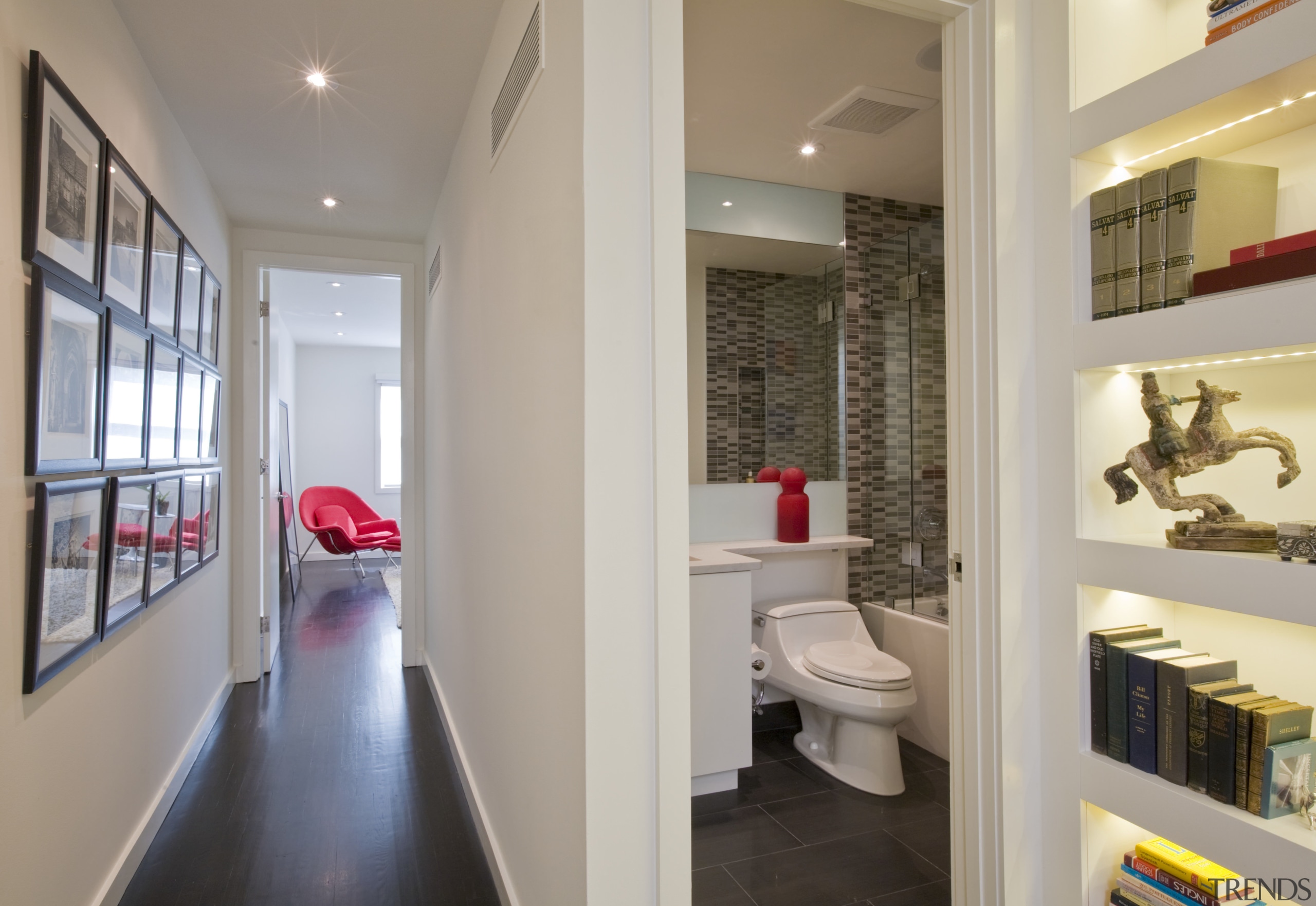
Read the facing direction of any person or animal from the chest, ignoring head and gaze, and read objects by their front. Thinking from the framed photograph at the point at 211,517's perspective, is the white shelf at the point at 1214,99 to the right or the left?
on its right

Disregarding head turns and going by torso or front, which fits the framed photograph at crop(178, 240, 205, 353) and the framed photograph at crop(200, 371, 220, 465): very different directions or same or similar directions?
same or similar directions

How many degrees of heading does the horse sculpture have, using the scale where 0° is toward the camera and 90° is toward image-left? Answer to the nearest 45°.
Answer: approximately 270°

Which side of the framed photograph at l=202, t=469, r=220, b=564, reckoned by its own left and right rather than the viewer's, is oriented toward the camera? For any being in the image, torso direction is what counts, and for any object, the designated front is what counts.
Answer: right

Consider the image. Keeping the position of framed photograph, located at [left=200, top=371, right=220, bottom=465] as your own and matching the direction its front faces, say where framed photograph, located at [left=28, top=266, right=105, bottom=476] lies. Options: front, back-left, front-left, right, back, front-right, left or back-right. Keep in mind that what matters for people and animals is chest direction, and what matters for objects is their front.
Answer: right

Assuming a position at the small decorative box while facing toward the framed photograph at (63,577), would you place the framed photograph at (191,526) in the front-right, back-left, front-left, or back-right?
front-right

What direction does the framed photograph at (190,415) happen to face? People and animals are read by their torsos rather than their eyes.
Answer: to the viewer's right

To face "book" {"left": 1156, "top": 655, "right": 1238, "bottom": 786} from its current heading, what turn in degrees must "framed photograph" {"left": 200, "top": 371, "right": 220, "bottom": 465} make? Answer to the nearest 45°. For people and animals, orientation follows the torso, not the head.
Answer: approximately 45° to its right

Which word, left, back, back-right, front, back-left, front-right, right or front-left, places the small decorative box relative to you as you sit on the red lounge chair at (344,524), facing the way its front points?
front-right

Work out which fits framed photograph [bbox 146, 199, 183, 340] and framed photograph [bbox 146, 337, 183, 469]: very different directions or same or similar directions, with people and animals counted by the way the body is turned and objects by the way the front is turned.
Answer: same or similar directions

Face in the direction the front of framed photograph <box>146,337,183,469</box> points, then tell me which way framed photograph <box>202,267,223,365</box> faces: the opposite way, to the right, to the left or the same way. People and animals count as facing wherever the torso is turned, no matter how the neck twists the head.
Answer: the same way

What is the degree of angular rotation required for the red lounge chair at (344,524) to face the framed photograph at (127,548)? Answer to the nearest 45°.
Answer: approximately 45° to its right

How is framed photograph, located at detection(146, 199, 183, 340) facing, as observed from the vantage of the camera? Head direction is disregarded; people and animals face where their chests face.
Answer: facing to the right of the viewer

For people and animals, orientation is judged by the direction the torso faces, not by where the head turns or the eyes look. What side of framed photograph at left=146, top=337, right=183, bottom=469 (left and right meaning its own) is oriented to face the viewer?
right

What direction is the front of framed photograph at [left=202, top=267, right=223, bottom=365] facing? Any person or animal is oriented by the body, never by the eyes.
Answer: to the viewer's right

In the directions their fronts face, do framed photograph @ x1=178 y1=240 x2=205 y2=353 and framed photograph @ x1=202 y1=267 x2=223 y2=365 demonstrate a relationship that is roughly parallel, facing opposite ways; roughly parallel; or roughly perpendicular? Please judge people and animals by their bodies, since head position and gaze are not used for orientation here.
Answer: roughly parallel

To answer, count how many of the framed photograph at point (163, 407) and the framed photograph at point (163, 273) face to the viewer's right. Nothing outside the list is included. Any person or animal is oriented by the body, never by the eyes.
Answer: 2

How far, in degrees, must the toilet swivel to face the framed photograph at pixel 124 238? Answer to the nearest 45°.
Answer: approximately 90° to its right

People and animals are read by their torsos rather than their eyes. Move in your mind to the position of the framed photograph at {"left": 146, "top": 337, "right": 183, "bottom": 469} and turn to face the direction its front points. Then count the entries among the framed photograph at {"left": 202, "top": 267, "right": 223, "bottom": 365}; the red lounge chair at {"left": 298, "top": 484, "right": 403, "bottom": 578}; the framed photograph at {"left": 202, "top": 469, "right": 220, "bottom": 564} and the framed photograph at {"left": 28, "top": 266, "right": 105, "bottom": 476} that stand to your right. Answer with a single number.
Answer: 1
